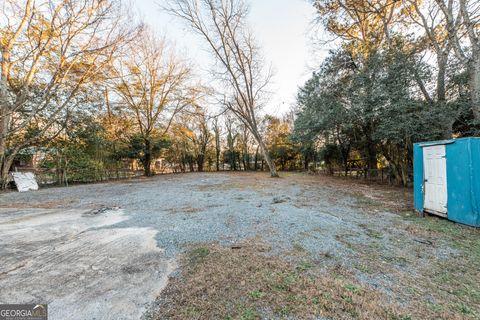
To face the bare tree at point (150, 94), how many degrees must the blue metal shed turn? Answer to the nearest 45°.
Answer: approximately 45° to its right

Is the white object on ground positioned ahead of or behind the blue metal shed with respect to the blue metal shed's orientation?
ahead

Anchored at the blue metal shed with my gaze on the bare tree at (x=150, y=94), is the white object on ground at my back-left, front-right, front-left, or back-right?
front-left

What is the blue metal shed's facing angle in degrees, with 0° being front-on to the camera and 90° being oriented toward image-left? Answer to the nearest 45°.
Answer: approximately 45°
